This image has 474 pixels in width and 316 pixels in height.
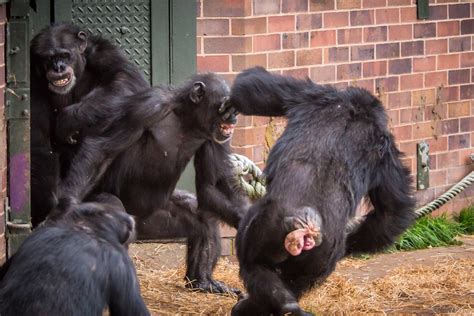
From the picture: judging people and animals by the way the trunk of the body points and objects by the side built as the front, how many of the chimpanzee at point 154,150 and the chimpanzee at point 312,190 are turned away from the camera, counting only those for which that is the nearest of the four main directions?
1

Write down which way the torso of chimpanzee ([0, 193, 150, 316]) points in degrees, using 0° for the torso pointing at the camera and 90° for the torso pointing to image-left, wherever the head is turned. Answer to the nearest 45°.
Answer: approximately 225°

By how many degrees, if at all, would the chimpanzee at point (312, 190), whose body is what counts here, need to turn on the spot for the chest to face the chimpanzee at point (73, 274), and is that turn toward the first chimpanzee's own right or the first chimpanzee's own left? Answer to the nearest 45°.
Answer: approximately 135° to the first chimpanzee's own left

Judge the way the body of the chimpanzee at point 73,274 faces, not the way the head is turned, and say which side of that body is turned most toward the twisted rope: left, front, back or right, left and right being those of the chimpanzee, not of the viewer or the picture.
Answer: front

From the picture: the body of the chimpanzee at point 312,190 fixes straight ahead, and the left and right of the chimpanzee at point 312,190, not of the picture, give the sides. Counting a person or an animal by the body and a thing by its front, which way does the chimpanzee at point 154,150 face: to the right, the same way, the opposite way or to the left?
to the right

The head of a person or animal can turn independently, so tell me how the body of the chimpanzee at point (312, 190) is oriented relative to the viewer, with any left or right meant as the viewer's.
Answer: facing away from the viewer

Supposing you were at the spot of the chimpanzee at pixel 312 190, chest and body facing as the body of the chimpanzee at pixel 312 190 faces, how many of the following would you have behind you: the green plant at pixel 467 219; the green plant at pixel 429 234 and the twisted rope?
0
